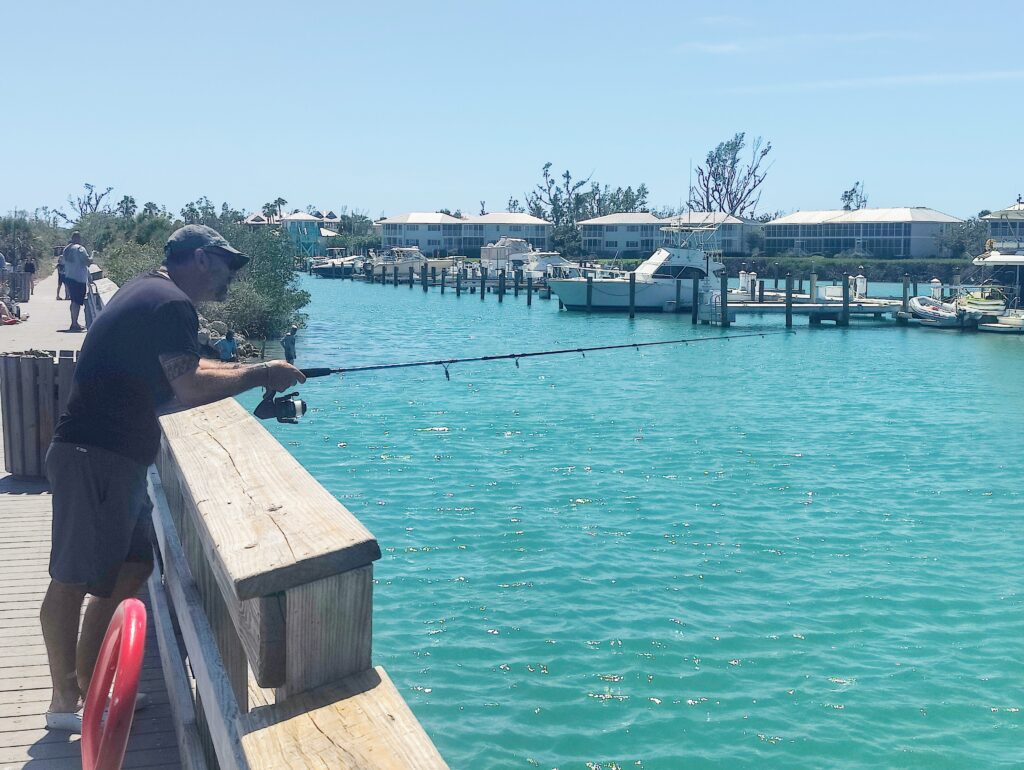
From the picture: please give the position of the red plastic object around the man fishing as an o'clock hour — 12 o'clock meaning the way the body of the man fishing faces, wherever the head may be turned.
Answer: The red plastic object is roughly at 3 o'clock from the man fishing.

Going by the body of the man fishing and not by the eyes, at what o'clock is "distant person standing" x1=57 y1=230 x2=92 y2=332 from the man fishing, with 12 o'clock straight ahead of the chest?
The distant person standing is roughly at 9 o'clock from the man fishing.

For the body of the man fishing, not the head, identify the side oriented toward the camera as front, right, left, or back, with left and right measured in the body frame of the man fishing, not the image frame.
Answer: right

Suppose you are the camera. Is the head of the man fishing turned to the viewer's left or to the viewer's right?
to the viewer's right
